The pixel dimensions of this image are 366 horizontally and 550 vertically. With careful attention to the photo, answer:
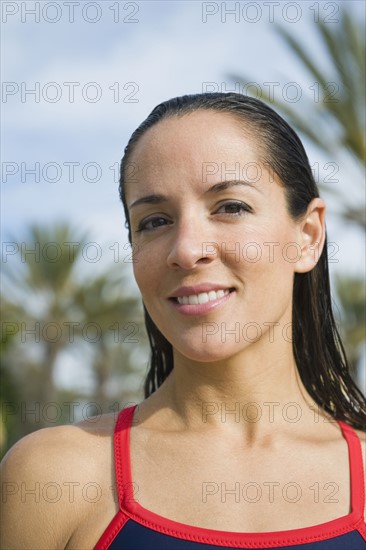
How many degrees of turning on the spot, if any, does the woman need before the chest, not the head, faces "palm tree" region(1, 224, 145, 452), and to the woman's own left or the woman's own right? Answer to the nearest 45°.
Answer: approximately 180°

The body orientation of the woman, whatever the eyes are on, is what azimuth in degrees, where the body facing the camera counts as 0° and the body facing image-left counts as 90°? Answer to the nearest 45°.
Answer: approximately 0°
